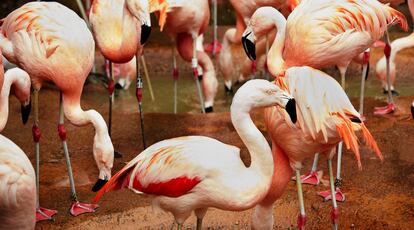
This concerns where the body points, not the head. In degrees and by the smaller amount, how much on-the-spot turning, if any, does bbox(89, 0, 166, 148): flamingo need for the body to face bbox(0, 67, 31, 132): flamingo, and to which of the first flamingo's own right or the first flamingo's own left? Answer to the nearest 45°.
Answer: approximately 45° to the first flamingo's own right

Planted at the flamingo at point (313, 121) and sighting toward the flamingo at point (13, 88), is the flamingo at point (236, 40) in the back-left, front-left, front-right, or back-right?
front-right

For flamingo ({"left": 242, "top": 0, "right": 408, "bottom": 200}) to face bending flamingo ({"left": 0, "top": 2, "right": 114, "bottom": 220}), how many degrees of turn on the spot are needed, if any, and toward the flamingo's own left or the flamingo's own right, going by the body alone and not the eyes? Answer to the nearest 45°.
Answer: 0° — it already faces it

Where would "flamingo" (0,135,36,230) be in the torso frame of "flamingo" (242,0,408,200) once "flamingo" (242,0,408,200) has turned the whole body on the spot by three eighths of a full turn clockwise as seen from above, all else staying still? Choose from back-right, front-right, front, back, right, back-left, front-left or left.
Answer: back

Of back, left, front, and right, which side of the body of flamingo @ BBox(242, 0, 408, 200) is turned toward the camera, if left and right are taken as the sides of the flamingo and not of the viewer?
left

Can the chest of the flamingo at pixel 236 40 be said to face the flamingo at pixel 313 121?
no

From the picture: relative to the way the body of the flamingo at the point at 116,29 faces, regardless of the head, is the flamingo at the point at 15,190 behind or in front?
in front

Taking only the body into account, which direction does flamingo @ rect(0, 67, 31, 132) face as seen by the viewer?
to the viewer's right
